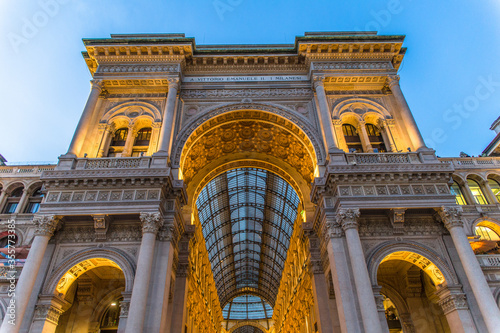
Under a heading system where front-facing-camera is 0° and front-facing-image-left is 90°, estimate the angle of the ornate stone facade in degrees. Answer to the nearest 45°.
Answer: approximately 0°
